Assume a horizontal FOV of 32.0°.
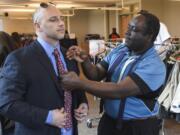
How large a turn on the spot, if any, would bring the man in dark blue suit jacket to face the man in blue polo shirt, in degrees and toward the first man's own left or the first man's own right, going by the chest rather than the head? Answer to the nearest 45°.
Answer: approximately 45° to the first man's own left

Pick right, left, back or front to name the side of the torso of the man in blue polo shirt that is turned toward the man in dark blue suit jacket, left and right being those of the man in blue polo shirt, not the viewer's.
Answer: front

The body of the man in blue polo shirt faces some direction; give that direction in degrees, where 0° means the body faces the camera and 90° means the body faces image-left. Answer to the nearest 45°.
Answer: approximately 45°

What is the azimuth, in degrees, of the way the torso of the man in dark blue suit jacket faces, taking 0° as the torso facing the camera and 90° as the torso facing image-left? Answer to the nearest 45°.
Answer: approximately 315°

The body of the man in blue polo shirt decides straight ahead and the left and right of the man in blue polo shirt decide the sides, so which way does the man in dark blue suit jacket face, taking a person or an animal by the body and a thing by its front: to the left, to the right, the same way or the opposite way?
to the left

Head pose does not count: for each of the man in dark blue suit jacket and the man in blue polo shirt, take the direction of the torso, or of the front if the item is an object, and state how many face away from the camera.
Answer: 0

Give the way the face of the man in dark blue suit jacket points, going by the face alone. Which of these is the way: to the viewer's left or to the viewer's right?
to the viewer's right
